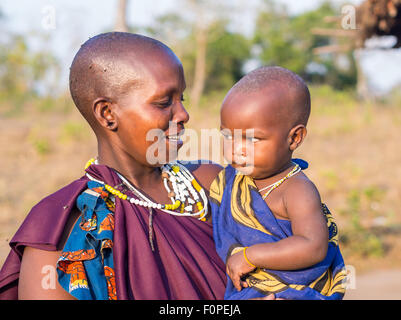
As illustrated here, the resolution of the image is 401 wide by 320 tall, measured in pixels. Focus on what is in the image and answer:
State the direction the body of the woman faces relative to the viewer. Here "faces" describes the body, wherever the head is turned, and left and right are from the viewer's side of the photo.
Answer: facing the viewer and to the right of the viewer

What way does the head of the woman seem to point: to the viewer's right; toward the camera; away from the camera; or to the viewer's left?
to the viewer's right

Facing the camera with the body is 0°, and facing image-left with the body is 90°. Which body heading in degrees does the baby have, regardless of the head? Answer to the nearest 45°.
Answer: approximately 45°

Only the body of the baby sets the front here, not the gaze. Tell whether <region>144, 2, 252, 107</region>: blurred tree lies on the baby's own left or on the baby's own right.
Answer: on the baby's own right

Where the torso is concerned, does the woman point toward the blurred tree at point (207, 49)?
no
